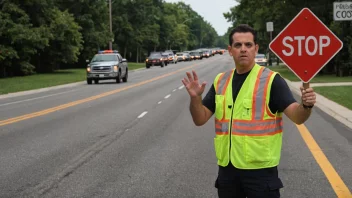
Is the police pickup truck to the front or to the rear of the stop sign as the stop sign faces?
to the rear

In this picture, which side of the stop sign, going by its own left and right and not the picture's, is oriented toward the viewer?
front

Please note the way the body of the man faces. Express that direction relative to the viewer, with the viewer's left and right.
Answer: facing the viewer and to the left of the viewer

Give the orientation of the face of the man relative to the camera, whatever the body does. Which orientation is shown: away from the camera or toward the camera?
toward the camera

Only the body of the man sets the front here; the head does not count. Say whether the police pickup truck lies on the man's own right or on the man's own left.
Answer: on the man's own right
